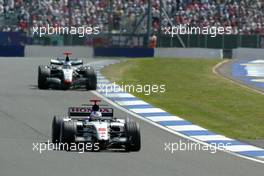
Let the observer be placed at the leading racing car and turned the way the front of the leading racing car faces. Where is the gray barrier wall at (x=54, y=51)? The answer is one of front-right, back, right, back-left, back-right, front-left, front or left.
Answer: back

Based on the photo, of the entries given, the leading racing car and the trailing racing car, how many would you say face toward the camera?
2

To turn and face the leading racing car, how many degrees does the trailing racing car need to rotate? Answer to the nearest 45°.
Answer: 0° — it already faces it

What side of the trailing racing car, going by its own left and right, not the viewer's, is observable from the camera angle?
front

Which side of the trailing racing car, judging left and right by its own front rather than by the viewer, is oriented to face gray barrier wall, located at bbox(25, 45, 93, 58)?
back

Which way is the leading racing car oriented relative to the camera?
toward the camera

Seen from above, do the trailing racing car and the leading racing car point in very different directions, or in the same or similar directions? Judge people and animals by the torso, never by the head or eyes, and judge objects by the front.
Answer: same or similar directions

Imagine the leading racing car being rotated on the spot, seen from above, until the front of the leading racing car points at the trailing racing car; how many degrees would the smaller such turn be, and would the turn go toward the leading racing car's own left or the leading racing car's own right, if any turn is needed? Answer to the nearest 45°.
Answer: approximately 180°

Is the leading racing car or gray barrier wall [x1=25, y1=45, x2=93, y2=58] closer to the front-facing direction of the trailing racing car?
the leading racing car
